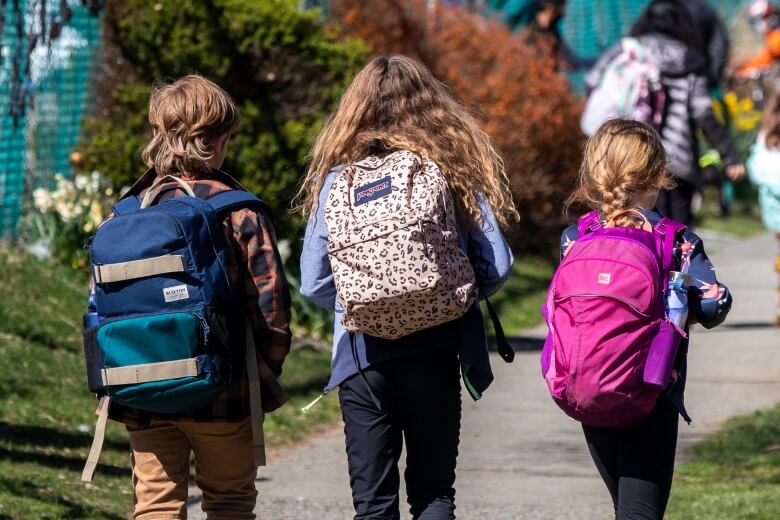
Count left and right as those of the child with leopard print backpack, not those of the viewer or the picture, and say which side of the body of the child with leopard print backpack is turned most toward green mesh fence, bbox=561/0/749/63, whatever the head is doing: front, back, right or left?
front

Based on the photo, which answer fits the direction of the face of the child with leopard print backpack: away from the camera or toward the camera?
away from the camera

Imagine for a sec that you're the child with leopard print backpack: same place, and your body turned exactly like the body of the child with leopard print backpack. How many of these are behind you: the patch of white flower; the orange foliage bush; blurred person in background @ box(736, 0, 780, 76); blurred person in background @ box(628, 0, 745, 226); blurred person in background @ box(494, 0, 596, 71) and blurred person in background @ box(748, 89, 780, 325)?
0

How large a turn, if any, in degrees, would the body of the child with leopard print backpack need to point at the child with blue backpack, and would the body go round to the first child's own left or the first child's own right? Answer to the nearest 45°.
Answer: approximately 90° to the first child's own left

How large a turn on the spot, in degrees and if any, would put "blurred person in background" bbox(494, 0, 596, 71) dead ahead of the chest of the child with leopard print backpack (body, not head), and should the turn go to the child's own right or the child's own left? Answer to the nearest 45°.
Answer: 0° — they already face them

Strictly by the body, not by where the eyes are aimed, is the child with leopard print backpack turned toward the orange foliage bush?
yes

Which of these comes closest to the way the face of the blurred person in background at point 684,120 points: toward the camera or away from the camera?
away from the camera

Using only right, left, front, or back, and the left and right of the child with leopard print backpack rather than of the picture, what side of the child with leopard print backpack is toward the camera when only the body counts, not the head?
back
